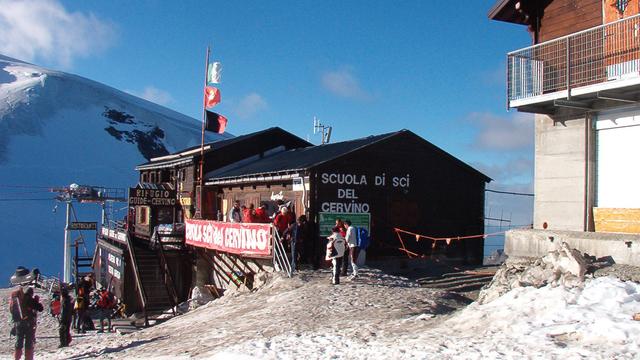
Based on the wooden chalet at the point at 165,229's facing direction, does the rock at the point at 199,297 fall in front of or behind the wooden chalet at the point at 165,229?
in front

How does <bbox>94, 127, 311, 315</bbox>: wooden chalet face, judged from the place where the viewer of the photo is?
facing the viewer

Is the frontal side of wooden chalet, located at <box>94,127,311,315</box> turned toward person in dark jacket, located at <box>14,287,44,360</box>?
yes

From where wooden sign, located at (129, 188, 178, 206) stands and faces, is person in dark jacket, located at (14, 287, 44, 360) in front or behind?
in front

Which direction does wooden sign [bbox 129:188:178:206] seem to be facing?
toward the camera

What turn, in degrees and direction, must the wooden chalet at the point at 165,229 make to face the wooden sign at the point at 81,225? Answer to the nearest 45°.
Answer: approximately 135° to its right

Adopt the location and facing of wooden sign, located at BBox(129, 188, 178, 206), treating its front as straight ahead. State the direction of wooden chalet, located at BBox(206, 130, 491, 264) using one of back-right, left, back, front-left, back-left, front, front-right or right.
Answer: front-left

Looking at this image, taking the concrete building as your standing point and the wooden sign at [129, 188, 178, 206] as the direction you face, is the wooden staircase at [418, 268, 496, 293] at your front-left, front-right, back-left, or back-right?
front-right

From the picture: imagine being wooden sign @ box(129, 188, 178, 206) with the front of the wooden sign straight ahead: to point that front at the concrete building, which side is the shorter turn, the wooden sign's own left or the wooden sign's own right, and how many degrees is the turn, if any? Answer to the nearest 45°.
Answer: approximately 45° to the wooden sign's own left
